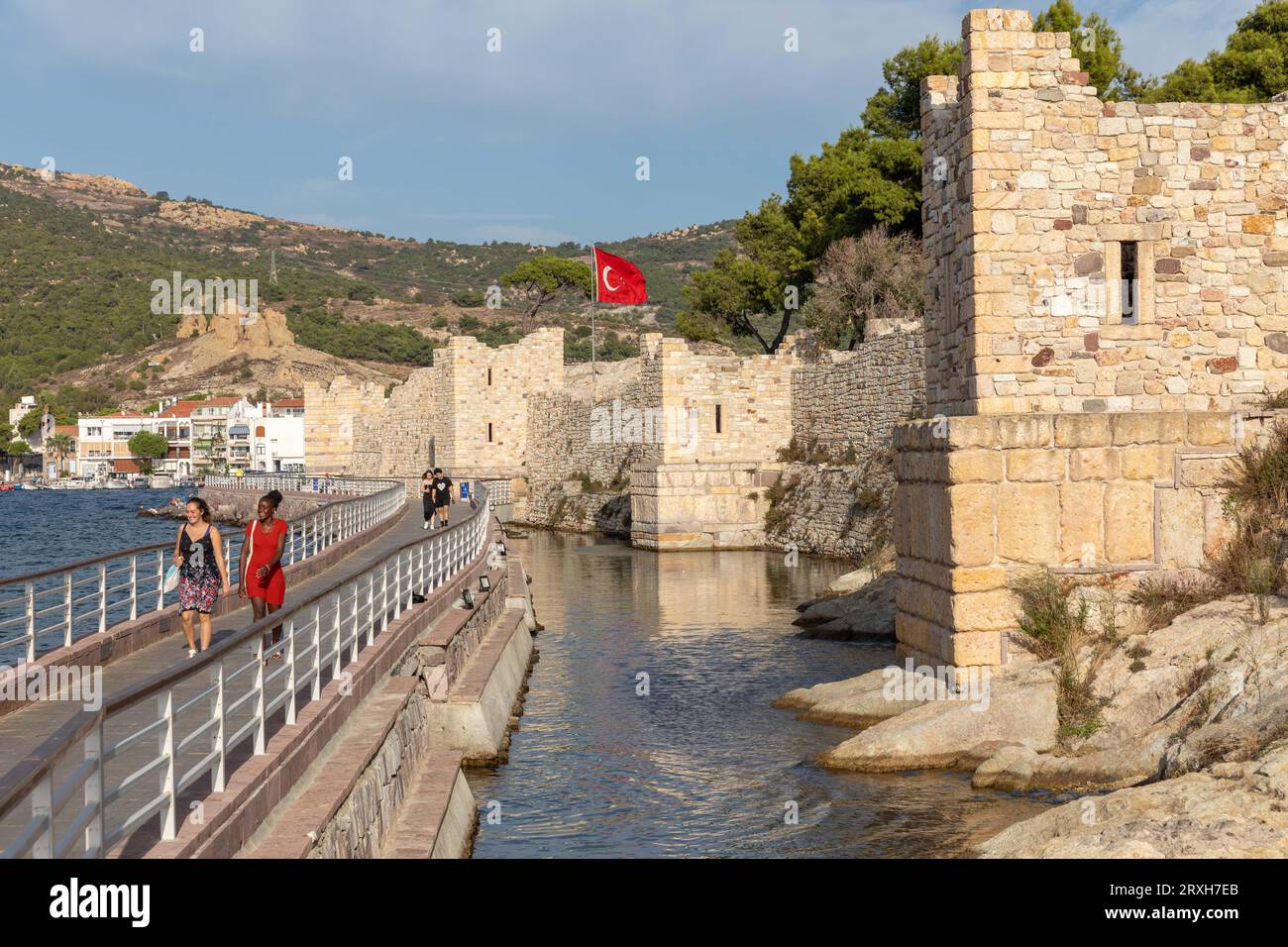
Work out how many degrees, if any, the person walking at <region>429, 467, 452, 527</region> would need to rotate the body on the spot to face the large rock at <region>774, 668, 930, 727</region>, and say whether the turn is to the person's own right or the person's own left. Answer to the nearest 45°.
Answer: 0° — they already face it

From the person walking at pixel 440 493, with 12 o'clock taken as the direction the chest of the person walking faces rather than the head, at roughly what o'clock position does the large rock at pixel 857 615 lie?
The large rock is roughly at 11 o'clock from the person walking.

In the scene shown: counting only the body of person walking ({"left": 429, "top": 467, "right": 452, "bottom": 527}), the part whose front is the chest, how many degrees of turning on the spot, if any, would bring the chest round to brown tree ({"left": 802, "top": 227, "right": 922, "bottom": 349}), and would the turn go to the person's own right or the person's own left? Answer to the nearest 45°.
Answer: approximately 135° to the person's own left

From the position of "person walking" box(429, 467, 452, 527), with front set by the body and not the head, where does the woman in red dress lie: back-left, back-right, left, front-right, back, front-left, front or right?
front

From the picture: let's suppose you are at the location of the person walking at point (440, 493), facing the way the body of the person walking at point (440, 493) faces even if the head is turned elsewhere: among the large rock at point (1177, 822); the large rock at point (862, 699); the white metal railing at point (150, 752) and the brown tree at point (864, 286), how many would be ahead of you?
3

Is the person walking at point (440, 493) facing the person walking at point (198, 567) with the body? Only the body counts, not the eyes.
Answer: yes

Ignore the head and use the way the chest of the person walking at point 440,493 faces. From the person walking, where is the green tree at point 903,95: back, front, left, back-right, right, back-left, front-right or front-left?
back-left

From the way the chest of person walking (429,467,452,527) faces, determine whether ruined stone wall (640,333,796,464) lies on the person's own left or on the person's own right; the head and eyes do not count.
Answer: on the person's own left

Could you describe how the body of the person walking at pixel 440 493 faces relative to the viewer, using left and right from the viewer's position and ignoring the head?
facing the viewer

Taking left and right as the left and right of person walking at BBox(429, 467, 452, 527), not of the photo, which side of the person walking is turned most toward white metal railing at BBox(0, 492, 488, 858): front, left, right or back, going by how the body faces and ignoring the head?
front

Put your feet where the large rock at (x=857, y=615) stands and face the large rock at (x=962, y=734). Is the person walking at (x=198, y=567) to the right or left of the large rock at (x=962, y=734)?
right

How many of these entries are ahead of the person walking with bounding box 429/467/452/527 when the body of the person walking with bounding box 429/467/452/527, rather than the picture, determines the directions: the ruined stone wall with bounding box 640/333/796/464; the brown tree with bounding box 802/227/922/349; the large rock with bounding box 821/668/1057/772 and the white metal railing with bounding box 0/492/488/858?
2

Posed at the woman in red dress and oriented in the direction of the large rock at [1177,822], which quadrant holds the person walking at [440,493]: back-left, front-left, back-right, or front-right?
back-left
